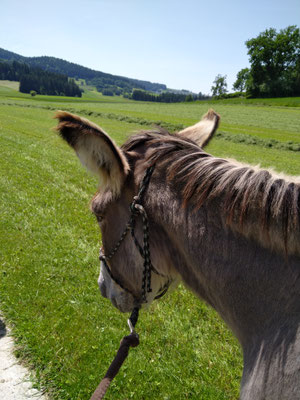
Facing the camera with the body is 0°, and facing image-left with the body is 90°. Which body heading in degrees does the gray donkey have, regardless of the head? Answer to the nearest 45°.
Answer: approximately 135°
